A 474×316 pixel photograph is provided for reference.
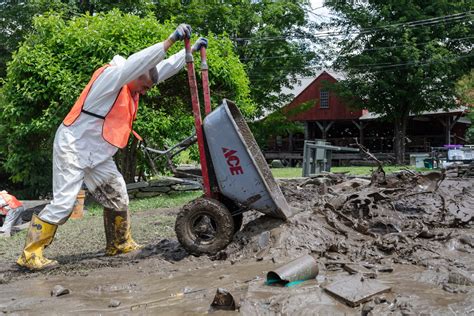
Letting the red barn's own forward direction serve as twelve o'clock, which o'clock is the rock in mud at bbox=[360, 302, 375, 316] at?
The rock in mud is roughly at 12 o'clock from the red barn.

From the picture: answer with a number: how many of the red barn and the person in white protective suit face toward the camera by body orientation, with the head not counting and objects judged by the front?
1

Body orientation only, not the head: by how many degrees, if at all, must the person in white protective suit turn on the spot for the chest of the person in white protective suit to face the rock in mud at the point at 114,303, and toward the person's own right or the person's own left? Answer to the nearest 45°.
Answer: approximately 90° to the person's own right

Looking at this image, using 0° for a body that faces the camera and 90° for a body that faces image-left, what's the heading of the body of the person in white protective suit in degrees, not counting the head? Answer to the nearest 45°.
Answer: approximately 270°

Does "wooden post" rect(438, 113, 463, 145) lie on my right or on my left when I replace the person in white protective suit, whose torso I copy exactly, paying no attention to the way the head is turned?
on my left

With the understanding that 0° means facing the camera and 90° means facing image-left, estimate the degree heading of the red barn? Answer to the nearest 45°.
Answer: approximately 0°
